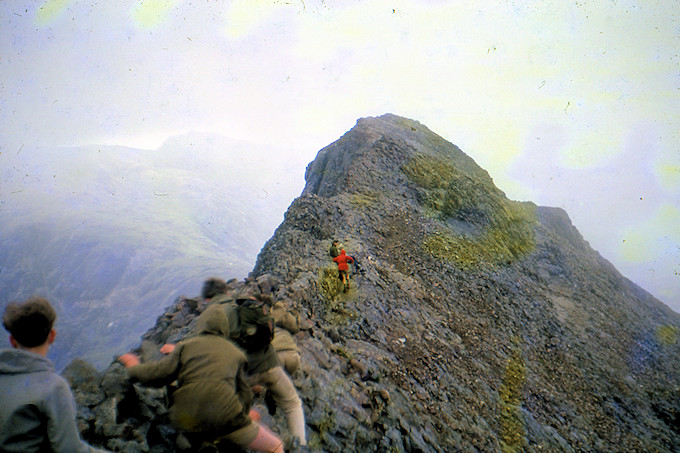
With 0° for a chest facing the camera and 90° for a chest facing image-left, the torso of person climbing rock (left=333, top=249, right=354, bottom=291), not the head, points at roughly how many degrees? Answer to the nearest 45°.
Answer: approximately 180°

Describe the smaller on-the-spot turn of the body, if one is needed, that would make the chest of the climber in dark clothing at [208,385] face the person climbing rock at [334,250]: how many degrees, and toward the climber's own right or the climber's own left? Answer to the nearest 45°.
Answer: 0° — they already face them

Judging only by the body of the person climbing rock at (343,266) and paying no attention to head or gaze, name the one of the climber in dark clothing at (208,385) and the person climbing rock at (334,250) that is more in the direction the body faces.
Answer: the person climbing rock

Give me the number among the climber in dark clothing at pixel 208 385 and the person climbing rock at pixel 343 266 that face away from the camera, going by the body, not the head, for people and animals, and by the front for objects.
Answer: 2

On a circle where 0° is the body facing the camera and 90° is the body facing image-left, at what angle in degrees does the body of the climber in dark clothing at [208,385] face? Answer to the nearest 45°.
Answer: approximately 180°

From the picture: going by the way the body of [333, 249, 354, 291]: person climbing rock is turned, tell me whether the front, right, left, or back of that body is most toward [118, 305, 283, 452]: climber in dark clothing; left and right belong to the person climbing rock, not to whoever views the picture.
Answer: back
